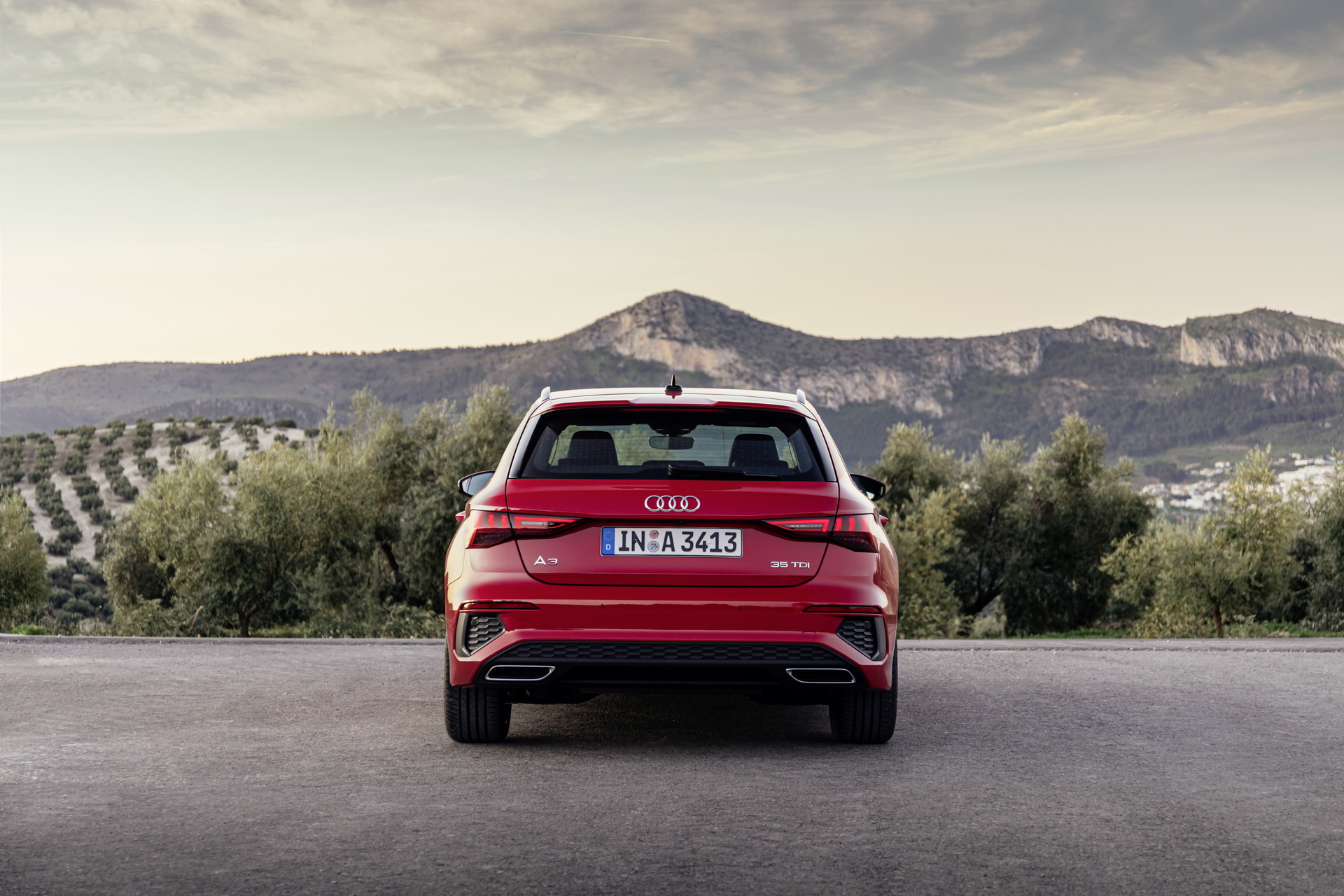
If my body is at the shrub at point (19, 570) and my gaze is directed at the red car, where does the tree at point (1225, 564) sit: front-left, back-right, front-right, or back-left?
front-left

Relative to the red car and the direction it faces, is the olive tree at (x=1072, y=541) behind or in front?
in front

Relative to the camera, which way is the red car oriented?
away from the camera

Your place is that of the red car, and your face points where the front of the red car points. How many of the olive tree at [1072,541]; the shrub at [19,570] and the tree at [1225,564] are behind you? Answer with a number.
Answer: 0

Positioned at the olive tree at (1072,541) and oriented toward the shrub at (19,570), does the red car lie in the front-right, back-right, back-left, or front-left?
front-left

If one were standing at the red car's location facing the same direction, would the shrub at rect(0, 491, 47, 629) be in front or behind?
in front
